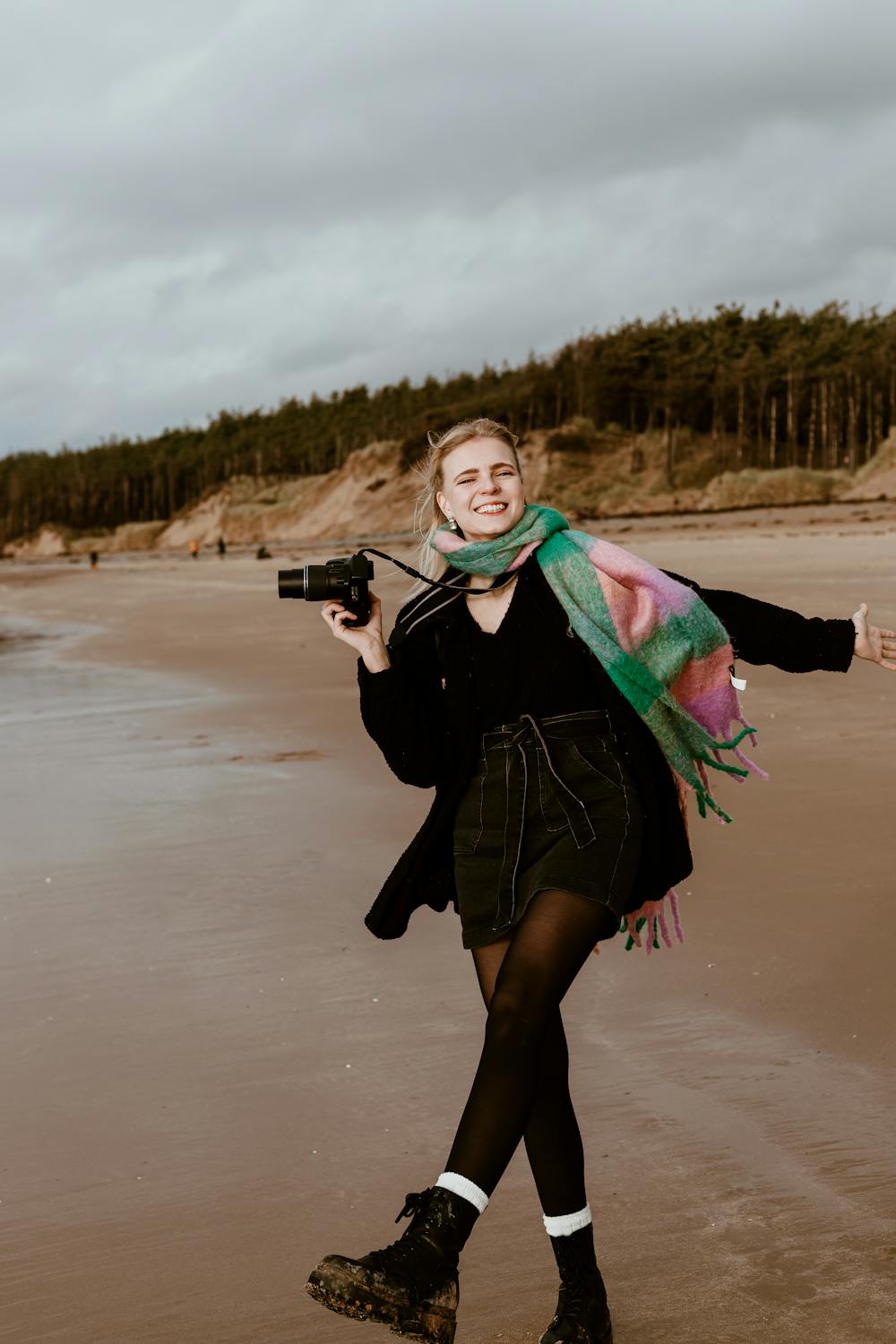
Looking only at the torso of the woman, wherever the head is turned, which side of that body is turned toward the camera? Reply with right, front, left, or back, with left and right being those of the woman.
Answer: front

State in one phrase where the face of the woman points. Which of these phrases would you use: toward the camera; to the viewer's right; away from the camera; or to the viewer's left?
toward the camera
